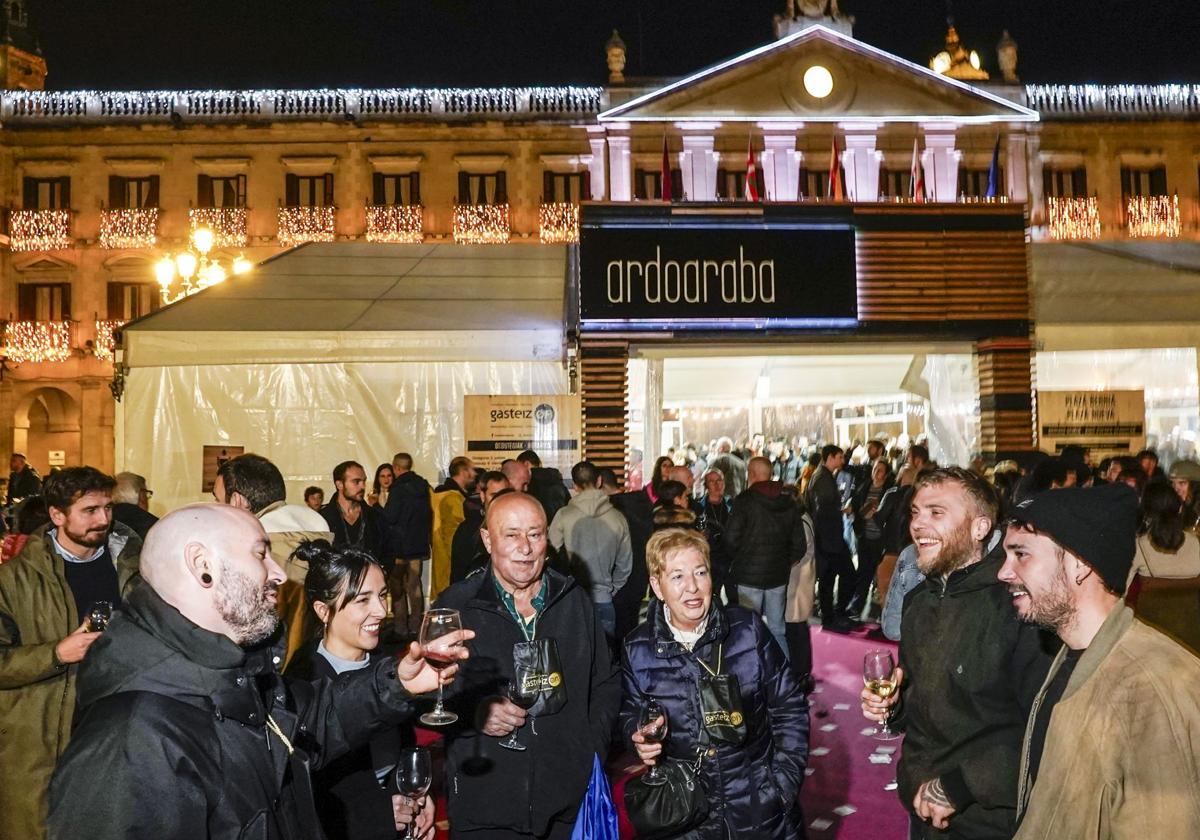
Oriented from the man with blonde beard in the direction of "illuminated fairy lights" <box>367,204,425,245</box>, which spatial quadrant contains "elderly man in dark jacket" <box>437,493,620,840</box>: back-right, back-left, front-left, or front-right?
front-left

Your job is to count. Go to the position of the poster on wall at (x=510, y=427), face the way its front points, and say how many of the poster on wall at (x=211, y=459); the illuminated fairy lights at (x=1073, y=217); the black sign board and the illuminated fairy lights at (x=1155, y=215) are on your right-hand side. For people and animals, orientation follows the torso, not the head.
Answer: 1

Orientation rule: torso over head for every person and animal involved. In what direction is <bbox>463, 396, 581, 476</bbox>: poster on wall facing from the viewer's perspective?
toward the camera

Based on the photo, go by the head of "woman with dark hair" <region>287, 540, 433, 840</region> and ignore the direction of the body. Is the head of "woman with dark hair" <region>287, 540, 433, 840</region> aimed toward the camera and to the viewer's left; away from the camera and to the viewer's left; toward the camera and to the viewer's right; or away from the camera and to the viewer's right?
toward the camera and to the viewer's right

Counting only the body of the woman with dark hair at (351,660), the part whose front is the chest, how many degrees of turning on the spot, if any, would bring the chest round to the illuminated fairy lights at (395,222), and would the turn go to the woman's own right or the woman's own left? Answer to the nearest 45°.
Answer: approximately 135° to the woman's own left

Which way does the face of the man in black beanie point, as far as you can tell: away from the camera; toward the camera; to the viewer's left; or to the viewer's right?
to the viewer's left

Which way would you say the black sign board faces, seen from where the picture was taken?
facing the viewer

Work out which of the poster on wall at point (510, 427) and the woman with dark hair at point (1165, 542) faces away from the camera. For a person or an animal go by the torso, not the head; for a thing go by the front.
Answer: the woman with dark hair

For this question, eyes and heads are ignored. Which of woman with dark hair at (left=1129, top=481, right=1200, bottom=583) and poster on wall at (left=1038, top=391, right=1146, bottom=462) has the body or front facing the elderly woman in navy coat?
the poster on wall

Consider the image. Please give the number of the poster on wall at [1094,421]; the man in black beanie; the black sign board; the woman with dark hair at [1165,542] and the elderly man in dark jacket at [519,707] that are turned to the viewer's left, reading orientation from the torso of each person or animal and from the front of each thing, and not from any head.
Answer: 1

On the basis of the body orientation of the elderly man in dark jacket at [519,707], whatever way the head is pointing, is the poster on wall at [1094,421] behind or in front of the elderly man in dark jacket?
behind

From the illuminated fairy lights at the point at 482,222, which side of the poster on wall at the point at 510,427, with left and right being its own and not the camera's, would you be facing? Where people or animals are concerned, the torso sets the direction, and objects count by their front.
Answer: back

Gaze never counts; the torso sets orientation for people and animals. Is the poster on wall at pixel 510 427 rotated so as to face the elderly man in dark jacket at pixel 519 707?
yes

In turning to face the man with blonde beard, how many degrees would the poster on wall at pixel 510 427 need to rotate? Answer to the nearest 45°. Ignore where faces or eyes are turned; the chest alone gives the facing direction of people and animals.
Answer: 0° — it already faces them

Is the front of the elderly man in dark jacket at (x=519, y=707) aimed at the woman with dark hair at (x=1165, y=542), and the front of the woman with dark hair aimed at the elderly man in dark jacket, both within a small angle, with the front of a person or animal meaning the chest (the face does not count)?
no

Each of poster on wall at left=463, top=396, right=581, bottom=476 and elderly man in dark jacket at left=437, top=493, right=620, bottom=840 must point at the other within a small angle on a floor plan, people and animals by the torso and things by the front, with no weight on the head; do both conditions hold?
no

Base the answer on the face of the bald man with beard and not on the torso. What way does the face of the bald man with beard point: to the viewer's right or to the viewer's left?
to the viewer's right

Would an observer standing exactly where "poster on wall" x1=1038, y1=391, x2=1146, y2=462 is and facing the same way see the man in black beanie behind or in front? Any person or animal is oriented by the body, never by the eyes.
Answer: in front

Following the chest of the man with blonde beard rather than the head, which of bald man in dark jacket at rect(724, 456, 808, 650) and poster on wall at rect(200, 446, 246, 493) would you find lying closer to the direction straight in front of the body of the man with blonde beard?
the poster on wall

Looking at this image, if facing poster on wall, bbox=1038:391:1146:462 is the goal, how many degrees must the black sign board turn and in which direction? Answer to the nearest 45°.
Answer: approximately 90° to its left

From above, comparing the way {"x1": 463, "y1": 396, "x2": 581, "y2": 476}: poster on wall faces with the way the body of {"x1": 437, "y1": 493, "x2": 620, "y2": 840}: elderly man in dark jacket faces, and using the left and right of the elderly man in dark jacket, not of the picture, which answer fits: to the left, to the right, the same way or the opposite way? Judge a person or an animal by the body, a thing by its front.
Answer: the same way

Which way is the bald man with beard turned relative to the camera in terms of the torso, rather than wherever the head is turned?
to the viewer's right

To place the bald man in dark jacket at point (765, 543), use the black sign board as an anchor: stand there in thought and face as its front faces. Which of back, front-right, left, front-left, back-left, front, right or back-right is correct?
front
